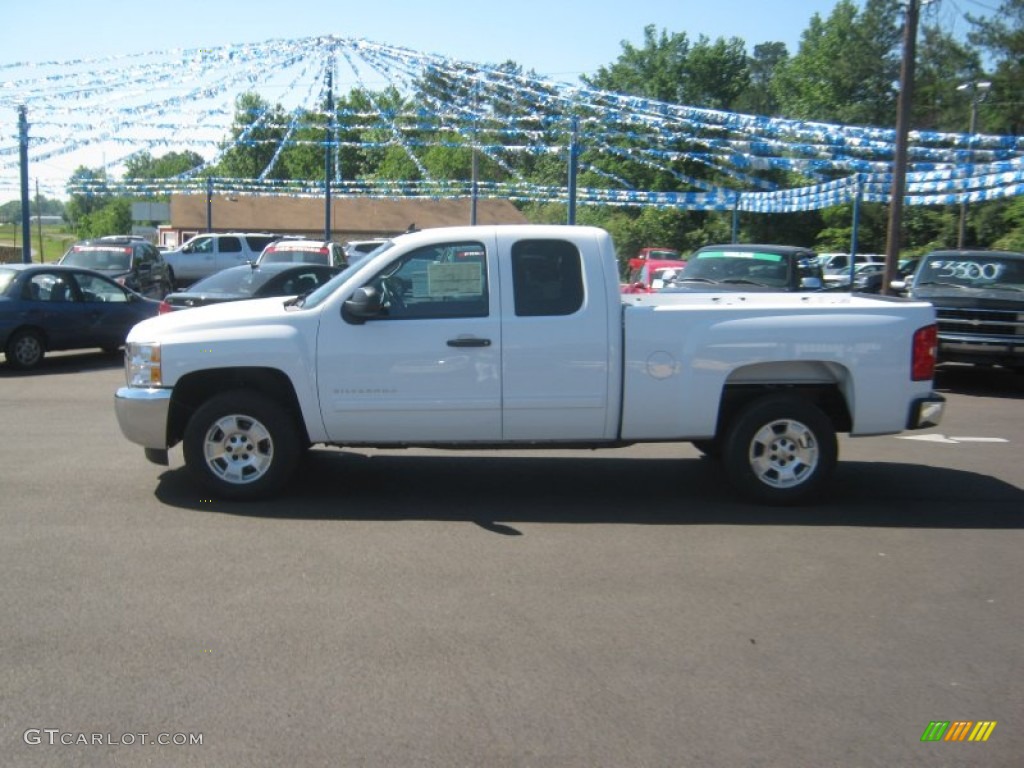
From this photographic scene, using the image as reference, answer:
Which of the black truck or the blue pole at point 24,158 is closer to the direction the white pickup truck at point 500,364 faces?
the blue pole

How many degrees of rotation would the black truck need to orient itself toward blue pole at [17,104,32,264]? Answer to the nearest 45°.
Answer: approximately 90° to its right

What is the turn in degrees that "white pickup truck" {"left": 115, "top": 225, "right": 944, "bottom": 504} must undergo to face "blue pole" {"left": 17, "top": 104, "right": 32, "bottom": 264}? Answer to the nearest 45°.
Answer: approximately 45° to its right

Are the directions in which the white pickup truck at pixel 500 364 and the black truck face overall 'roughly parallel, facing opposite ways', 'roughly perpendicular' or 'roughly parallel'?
roughly perpendicular

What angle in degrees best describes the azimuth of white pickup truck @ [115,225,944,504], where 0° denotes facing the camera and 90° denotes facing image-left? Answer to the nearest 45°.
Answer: approximately 90°

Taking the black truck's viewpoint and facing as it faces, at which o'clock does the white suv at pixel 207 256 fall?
The white suv is roughly at 4 o'clock from the black truck.

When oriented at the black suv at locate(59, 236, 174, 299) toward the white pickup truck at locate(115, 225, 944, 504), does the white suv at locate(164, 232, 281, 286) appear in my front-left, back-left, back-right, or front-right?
back-left

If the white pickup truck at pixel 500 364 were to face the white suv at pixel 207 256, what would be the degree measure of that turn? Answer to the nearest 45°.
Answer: approximately 90° to its right

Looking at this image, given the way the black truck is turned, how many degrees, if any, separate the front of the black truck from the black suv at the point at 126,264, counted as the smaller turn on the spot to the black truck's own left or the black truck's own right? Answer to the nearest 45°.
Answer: approximately 90° to the black truck's own right

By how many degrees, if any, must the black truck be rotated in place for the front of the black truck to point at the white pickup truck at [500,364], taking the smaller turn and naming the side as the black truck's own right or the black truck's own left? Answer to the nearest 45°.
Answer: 0° — it already faces it

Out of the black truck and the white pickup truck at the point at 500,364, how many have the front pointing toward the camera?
1

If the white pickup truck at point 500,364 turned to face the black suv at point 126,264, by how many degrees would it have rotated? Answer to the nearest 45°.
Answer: approximately 45° to its right
